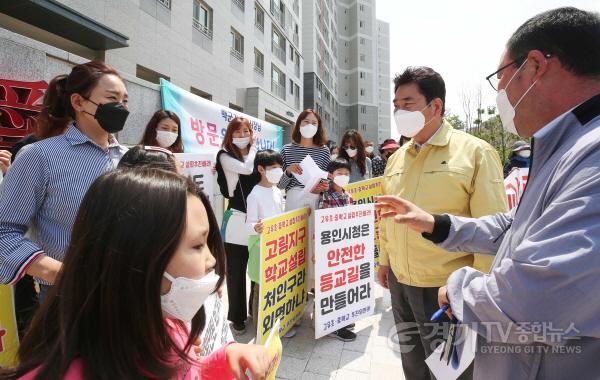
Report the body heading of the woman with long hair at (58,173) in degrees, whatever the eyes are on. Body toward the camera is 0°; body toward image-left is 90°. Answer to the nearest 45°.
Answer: approximately 315°

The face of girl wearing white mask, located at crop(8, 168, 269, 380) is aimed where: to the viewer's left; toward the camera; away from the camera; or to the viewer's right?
to the viewer's right

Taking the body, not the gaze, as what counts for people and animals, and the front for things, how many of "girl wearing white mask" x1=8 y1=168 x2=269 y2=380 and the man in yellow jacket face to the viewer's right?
1

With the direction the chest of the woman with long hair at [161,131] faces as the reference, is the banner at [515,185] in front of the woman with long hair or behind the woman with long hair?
in front

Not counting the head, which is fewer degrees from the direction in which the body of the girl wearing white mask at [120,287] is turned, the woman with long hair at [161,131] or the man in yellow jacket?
the man in yellow jacket

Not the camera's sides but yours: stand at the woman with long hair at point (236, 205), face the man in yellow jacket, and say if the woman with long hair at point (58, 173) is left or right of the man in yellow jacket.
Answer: right

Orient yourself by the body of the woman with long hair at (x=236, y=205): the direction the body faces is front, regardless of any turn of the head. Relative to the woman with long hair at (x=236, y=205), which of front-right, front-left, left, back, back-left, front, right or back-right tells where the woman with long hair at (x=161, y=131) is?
back-right

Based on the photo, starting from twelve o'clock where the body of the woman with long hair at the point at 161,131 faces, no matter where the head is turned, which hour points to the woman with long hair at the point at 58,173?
the woman with long hair at the point at 58,173 is roughly at 2 o'clock from the woman with long hair at the point at 161,131.
